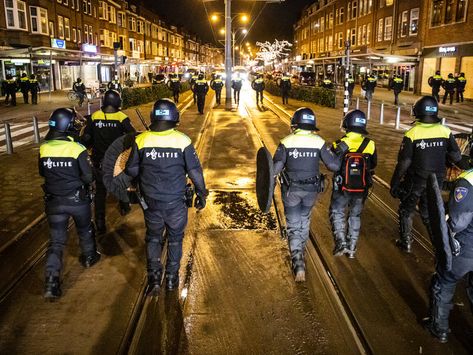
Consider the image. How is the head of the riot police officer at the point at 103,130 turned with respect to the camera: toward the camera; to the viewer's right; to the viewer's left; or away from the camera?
away from the camera

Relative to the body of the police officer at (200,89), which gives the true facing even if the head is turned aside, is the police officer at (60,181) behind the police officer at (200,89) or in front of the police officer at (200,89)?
behind

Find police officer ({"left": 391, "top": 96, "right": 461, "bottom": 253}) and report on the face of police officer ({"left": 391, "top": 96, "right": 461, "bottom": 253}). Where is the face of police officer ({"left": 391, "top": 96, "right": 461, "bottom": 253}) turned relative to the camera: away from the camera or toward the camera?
away from the camera

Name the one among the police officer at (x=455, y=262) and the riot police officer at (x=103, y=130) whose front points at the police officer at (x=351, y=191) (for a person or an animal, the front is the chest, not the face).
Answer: the police officer at (x=455, y=262)

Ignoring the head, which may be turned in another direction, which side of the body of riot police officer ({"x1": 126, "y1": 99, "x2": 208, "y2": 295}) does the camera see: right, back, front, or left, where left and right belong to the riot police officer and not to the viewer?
back

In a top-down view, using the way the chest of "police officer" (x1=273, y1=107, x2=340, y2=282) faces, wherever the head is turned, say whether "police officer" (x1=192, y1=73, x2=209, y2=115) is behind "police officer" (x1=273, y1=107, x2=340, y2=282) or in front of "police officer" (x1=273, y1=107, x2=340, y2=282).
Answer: in front

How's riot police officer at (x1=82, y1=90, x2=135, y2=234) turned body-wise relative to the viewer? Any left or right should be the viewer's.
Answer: facing away from the viewer

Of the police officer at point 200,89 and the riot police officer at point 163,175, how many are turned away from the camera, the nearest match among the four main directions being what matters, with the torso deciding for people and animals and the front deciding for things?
2

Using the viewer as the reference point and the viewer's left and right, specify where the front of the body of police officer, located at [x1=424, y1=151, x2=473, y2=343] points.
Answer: facing away from the viewer and to the left of the viewer

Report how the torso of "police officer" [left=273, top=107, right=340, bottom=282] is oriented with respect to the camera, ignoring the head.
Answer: away from the camera

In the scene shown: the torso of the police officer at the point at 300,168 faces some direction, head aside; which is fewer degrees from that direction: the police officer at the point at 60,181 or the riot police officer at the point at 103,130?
the riot police officer

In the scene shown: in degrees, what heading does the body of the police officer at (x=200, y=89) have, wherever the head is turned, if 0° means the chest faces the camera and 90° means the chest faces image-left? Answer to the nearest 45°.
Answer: approximately 180°

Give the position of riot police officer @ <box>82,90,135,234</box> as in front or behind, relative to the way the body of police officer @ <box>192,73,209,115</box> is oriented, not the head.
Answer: behind

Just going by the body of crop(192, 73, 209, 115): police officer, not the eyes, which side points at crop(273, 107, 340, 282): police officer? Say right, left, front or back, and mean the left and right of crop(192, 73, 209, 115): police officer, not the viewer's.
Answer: back

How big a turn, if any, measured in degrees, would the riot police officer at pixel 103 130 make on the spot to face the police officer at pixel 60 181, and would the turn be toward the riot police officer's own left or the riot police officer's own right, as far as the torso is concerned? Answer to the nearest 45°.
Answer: approximately 180°

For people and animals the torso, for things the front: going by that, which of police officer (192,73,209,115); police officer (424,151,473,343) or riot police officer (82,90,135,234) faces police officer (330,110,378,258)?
police officer (424,151,473,343)

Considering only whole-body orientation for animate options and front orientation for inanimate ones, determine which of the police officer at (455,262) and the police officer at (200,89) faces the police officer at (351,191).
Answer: the police officer at (455,262)
